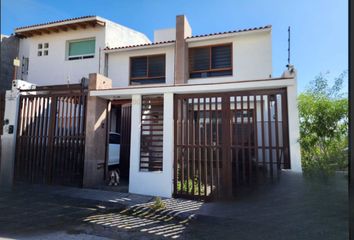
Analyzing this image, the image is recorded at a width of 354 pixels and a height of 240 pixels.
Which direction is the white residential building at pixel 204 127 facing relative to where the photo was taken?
toward the camera

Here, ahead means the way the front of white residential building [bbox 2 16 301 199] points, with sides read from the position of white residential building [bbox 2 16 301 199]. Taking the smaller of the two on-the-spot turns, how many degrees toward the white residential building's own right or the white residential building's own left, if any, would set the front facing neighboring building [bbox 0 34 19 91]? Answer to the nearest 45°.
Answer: approximately 135° to the white residential building's own right

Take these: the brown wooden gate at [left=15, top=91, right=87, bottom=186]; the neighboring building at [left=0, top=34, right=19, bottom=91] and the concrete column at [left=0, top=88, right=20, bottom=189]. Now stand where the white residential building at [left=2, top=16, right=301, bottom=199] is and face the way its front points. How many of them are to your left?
0

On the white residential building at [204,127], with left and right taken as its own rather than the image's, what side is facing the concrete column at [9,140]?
right

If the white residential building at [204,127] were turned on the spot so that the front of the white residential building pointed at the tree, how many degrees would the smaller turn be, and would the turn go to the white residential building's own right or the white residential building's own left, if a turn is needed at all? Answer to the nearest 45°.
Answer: approximately 45° to the white residential building's own left

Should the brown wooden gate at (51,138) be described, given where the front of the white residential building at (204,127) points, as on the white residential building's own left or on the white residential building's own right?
on the white residential building's own right
